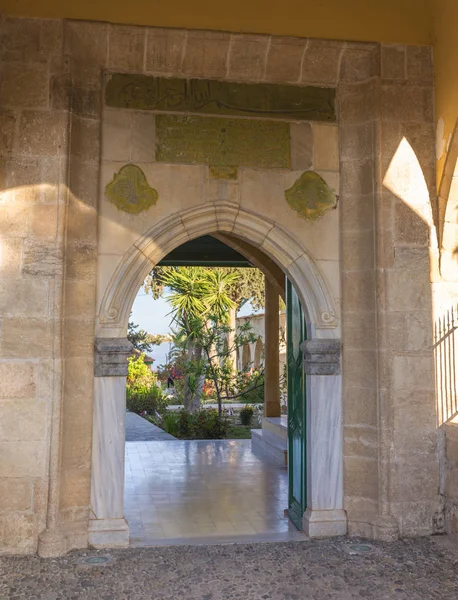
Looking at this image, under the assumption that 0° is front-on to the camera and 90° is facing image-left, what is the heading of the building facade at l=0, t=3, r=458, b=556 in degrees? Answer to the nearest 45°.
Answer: approximately 0°

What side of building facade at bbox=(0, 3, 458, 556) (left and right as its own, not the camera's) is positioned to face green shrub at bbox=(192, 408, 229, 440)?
back

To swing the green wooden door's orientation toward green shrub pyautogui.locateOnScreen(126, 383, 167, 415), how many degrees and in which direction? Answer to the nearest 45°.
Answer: approximately 90° to its right

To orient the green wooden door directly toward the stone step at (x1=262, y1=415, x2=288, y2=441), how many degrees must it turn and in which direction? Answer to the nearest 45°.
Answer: approximately 90° to its right

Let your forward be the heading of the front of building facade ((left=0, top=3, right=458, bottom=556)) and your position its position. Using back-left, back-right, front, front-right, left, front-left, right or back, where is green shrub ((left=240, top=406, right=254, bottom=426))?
back

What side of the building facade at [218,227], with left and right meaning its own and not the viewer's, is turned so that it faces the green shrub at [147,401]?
back

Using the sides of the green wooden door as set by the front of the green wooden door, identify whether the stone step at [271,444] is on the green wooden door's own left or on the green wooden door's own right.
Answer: on the green wooden door's own right

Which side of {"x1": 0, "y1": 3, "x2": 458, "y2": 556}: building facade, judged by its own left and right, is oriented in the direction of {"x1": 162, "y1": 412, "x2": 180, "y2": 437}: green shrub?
back

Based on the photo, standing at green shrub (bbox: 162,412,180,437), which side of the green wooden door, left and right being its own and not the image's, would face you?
right

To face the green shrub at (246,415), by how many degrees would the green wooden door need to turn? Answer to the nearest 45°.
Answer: approximately 90° to its right

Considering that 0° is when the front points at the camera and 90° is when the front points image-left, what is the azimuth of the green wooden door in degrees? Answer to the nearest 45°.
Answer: approximately 90°
